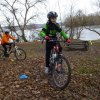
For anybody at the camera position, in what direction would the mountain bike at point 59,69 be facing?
facing the viewer and to the right of the viewer

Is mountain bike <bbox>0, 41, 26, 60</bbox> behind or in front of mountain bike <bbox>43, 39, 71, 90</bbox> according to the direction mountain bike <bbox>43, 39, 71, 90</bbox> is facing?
behind
